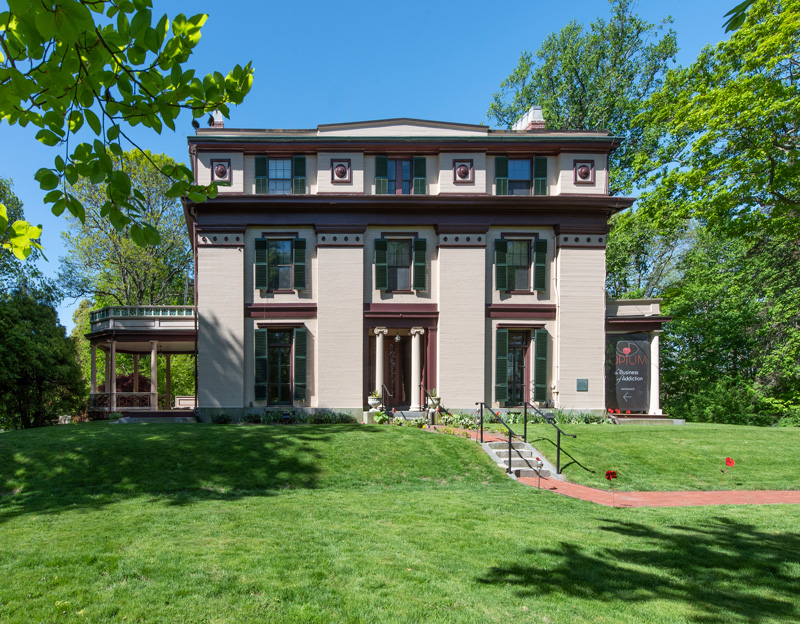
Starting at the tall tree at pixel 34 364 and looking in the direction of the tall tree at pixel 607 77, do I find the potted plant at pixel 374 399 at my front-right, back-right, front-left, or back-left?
front-right

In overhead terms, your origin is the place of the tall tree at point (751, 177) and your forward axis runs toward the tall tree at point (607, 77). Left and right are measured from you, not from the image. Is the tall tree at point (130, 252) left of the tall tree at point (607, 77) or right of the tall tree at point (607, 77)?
left

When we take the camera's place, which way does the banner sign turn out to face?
facing the viewer

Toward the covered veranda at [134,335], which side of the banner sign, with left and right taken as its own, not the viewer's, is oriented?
right

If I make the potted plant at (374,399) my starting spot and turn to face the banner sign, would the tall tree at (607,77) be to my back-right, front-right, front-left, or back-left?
front-left

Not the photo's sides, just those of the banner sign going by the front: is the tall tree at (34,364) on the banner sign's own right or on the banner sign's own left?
on the banner sign's own right

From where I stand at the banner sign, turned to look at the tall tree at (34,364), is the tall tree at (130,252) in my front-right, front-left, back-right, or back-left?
front-right

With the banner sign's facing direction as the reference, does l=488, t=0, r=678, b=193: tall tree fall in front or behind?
behind
